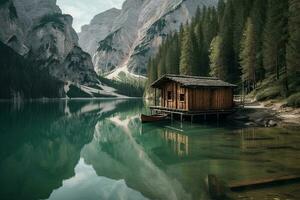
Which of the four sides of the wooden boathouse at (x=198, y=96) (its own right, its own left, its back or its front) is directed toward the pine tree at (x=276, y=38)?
back

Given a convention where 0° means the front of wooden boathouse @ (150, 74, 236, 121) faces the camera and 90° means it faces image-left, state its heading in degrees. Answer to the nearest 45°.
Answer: approximately 45°

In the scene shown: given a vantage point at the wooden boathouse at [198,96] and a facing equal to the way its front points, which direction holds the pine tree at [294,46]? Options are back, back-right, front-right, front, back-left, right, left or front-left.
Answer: back-left
